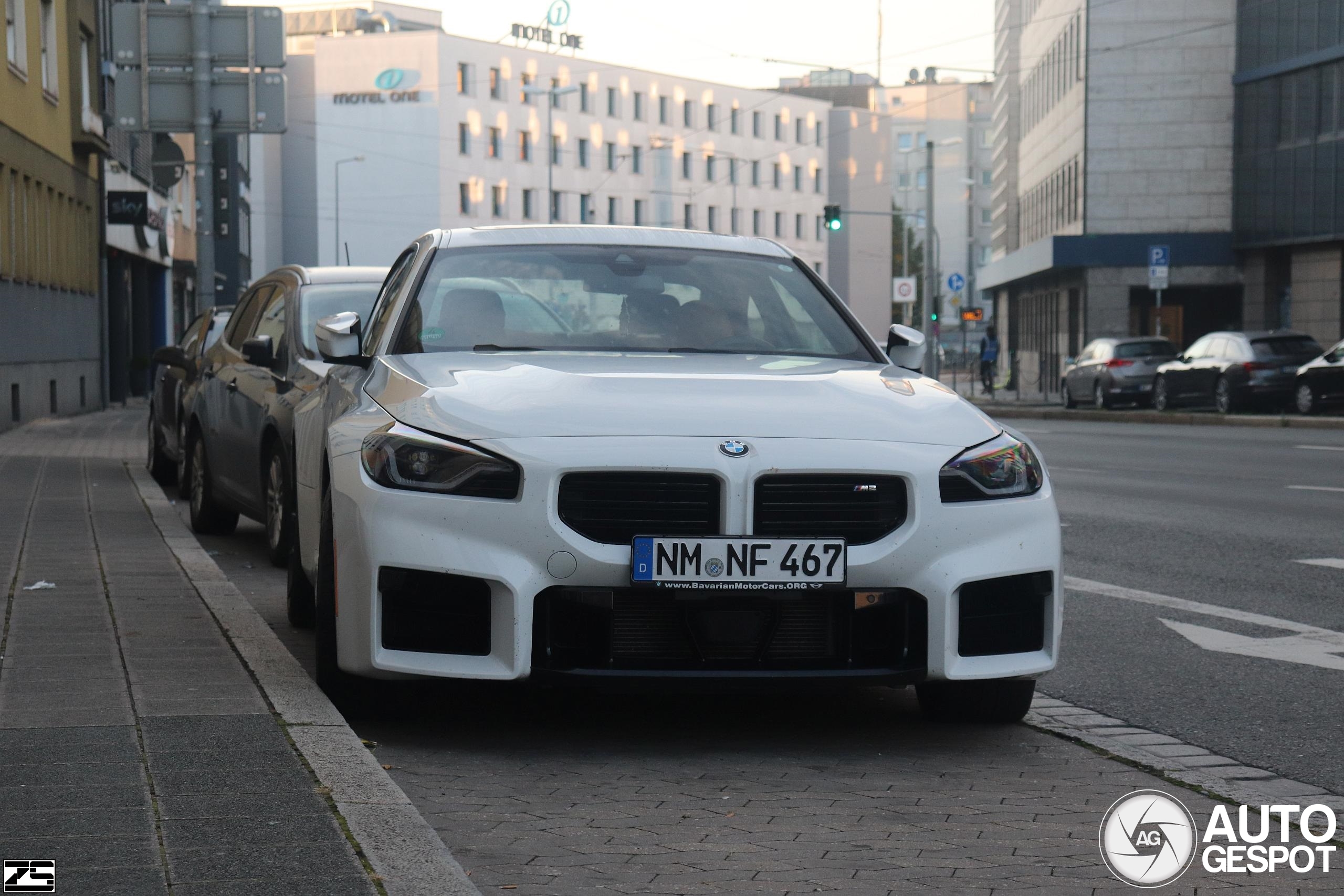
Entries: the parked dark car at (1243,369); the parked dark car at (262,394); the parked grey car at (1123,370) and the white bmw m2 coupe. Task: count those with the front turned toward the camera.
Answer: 2

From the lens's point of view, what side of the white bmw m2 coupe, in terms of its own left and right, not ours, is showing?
front

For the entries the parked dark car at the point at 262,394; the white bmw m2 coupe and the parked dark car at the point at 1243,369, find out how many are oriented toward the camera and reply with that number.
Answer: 2

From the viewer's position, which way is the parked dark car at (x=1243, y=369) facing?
facing away from the viewer and to the left of the viewer

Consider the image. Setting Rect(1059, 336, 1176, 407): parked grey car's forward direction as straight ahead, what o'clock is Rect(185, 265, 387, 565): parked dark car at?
Rect(185, 265, 387, 565): parked dark car is roughly at 8 o'clock from Rect(1059, 336, 1176, 407): parked grey car.

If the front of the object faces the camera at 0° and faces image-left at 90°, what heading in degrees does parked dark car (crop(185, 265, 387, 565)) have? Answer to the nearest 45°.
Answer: approximately 0°

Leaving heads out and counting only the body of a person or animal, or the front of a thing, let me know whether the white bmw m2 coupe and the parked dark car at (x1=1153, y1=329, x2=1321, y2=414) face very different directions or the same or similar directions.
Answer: very different directions

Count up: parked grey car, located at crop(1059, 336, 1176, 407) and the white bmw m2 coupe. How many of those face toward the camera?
1

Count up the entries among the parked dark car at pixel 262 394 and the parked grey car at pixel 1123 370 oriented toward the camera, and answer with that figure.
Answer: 1

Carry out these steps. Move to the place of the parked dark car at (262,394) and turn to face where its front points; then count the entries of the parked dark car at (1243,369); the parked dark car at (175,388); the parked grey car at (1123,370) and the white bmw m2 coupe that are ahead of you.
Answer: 1

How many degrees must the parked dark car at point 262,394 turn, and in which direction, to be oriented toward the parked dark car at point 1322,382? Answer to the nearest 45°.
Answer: approximately 135° to its left

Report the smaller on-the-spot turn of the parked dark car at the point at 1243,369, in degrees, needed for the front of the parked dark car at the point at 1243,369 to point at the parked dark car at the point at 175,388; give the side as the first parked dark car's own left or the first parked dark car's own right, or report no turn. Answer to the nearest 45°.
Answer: approximately 135° to the first parked dark car's own left

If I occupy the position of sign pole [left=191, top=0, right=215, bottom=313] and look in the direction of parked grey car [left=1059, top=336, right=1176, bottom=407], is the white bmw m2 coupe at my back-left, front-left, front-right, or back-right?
back-right

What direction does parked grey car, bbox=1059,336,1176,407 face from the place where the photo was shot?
facing away from the viewer and to the left of the viewer
